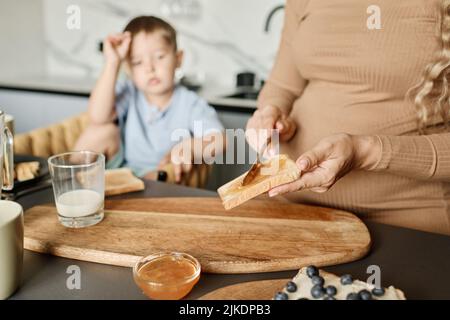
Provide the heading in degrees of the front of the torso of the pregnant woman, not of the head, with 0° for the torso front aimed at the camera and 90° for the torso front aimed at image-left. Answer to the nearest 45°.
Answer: approximately 45°

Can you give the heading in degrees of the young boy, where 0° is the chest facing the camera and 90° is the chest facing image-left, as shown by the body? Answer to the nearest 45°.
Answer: approximately 0°

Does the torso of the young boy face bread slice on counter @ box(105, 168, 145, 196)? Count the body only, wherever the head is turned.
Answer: yes

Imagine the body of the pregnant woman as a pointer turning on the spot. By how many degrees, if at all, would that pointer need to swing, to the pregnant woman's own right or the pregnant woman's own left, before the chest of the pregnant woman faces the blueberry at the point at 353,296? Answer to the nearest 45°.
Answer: approximately 45° to the pregnant woman's own left

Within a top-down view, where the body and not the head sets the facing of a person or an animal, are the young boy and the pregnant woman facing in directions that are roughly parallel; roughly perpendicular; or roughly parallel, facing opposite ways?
roughly perpendicular

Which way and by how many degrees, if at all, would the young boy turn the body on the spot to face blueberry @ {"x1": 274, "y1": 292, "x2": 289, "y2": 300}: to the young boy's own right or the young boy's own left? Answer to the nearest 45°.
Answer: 0° — they already face it
